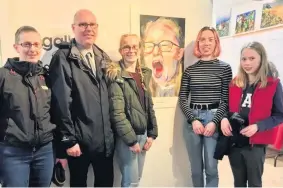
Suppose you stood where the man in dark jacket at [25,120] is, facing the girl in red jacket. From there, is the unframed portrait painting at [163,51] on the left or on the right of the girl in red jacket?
left

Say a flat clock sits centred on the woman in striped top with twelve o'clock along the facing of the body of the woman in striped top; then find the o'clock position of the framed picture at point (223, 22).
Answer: The framed picture is roughly at 6 o'clock from the woman in striped top.

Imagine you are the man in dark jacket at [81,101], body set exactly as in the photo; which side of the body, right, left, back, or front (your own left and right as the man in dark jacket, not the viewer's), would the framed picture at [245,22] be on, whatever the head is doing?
left
